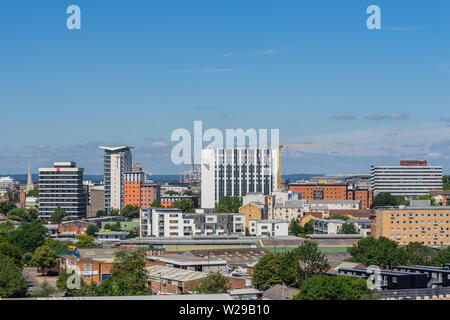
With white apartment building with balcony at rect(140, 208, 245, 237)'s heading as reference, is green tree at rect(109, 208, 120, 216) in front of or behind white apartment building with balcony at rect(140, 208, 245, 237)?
behind

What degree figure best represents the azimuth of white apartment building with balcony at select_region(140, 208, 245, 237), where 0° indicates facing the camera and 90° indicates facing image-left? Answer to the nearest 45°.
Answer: approximately 0°

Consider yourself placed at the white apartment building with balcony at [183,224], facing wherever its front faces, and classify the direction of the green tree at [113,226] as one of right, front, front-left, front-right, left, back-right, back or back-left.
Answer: back-right

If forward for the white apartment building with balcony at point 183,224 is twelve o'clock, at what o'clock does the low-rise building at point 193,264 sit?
The low-rise building is roughly at 12 o'clock from the white apartment building with balcony.

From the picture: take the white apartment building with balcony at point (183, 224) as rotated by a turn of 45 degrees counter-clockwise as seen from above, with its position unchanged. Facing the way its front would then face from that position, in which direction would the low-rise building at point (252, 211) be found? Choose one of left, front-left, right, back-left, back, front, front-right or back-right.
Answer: left

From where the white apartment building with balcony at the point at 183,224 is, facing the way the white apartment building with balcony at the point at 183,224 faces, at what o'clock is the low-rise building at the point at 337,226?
The low-rise building is roughly at 9 o'clock from the white apartment building with balcony.

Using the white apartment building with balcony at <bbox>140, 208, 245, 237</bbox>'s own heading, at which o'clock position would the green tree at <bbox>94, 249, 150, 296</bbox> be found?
The green tree is roughly at 12 o'clock from the white apartment building with balcony.

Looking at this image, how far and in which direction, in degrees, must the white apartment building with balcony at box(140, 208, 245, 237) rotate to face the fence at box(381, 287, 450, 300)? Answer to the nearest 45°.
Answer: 0° — it already faces it

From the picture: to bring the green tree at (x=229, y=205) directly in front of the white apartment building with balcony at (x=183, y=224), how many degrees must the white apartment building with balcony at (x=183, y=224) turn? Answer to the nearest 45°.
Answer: approximately 180°

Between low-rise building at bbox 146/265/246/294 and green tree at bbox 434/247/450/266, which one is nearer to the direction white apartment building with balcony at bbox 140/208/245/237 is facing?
the low-rise building

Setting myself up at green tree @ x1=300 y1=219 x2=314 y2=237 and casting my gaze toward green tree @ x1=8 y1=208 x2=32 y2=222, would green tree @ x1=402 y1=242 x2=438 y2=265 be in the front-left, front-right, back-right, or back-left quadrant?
back-left

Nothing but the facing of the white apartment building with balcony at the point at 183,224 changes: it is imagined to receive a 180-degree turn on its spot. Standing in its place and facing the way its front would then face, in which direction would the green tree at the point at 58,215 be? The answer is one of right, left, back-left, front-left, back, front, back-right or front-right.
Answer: front-left

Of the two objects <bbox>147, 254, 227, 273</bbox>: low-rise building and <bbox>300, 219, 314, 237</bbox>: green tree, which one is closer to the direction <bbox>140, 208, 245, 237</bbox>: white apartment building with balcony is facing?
the low-rise building
